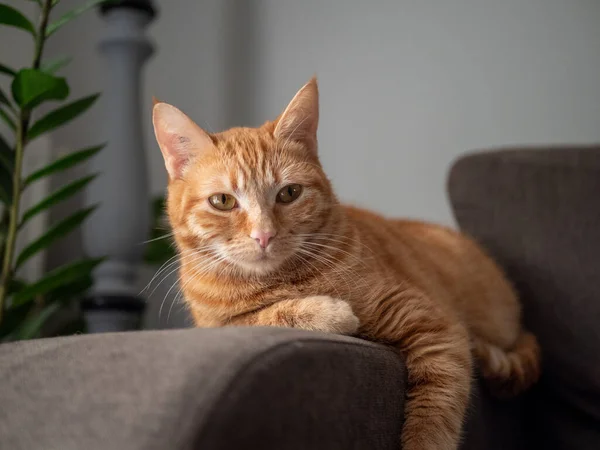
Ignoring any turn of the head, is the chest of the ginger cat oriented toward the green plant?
no

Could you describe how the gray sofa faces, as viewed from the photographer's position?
facing the viewer and to the left of the viewer

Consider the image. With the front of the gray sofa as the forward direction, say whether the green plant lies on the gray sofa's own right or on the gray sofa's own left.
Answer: on the gray sofa's own right
